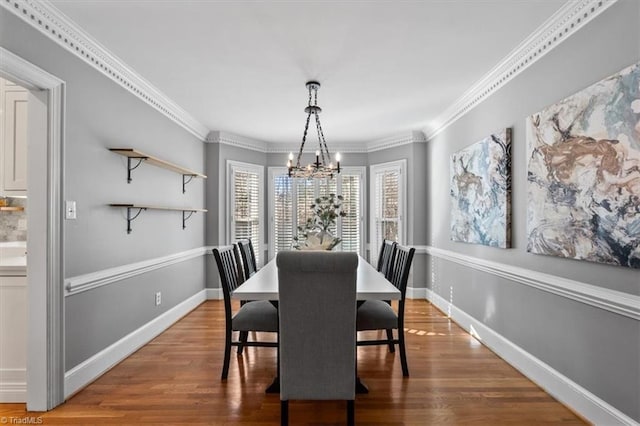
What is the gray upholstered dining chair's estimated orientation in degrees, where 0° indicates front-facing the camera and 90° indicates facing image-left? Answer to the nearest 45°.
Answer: approximately 180°

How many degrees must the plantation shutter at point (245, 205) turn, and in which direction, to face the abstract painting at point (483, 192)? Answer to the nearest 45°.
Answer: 0° — it already faces it

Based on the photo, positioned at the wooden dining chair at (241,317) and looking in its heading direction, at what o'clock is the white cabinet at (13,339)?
The white cabinet is roughly at 6 o'clock from the wooden dining chair.

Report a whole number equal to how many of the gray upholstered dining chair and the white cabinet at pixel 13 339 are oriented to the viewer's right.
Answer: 0

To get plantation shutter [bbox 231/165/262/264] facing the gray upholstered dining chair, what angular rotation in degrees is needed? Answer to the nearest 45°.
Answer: approximately 45° to its right

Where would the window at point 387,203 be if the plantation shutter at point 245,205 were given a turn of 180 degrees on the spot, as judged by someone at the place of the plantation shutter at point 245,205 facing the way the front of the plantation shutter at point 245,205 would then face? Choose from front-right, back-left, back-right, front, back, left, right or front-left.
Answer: back-right

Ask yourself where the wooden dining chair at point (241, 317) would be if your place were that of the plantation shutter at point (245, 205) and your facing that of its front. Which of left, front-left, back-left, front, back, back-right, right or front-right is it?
front-right

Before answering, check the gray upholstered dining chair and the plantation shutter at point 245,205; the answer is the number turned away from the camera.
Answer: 1

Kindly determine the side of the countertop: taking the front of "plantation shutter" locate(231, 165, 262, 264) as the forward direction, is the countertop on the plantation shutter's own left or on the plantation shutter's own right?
on the plantation shutter's own right

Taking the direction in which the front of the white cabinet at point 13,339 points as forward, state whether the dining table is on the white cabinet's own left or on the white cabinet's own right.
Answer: on the white cabinet's own left

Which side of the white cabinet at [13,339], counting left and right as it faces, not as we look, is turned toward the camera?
front

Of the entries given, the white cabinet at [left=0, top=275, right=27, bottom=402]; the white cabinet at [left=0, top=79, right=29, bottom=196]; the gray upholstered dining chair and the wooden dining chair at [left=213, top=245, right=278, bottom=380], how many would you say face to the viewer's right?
1

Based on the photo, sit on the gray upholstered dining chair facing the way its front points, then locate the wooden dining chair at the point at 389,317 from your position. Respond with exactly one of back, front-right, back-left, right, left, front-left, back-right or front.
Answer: front-right

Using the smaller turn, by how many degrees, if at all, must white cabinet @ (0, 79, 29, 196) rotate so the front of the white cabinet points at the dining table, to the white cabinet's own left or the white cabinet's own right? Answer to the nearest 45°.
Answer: approximately 45° to the white cabinet's own left

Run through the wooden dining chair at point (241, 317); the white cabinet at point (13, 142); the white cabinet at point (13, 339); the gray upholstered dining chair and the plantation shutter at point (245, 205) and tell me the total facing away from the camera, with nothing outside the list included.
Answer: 1

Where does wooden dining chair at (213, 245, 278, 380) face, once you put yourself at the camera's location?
facing to the right of the viewer

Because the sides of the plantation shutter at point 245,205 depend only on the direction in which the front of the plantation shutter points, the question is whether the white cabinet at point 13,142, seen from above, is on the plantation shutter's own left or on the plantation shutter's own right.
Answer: on the plantation shutter's own right
